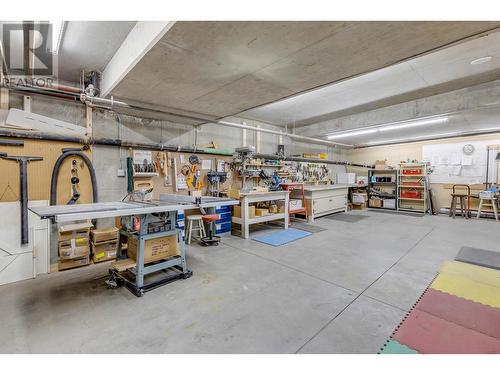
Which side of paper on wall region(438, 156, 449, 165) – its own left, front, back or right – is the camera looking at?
front

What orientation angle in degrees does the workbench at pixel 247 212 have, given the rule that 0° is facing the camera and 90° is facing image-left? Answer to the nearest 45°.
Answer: approximately 315°

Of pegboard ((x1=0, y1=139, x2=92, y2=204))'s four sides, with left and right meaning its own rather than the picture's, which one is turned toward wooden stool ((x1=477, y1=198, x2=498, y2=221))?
left

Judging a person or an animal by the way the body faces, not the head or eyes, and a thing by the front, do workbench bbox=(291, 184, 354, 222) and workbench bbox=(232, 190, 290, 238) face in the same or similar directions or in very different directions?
same or similar directions

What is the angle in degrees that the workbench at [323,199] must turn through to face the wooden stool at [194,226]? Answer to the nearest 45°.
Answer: approximately 90° to its right

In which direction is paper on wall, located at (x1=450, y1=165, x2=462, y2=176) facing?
toward the camera

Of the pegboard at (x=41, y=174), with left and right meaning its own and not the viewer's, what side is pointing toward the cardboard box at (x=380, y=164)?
left

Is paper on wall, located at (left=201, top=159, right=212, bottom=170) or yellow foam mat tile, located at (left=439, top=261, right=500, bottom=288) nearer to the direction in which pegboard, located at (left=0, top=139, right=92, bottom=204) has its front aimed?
the yellow foam mat tile

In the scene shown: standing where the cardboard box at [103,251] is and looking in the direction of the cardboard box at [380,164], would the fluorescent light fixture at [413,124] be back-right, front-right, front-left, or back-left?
front-right

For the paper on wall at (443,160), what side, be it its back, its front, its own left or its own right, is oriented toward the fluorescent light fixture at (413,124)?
front

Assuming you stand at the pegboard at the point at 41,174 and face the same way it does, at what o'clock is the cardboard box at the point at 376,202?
The cardboard box is roughly at 9 o'clock from the pegboard.
